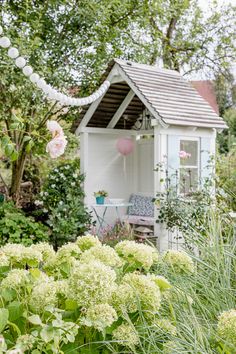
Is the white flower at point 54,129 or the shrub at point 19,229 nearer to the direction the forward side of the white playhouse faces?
the shrub

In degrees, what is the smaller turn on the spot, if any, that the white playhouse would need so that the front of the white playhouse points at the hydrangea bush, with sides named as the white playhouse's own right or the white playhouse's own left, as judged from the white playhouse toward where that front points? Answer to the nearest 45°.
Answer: approximately 45° to the white playhouse's own left

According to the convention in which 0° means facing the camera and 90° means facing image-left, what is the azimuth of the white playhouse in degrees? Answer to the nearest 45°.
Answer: approximately 45°

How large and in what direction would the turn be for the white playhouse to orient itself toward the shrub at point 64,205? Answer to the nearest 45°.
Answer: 0° — it already faces it
